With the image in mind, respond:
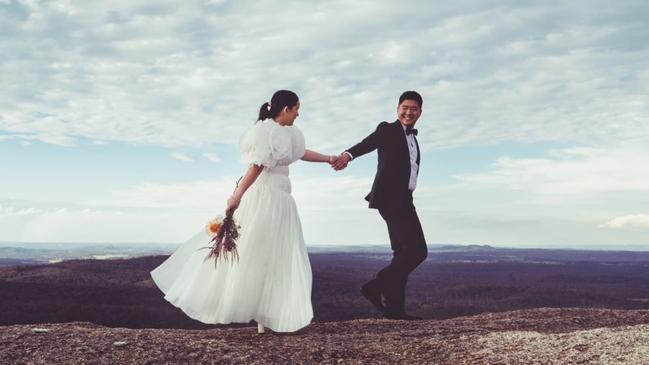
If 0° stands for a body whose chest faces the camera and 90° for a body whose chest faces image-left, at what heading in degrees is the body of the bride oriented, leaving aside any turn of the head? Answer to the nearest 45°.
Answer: approximately 270°
